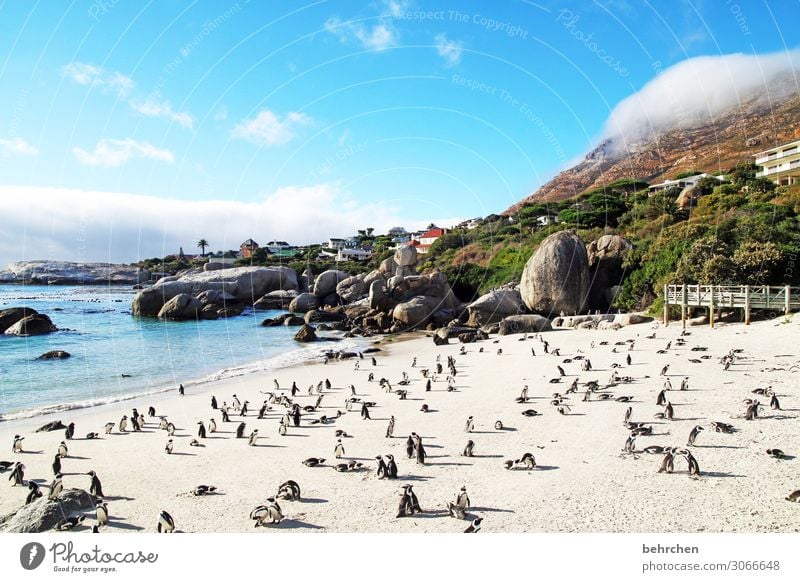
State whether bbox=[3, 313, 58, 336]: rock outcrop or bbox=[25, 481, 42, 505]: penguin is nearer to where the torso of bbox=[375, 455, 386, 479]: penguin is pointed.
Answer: the penguin

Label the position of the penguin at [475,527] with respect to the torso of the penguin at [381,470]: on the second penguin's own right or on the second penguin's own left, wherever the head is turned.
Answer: on the second penguin's own left
